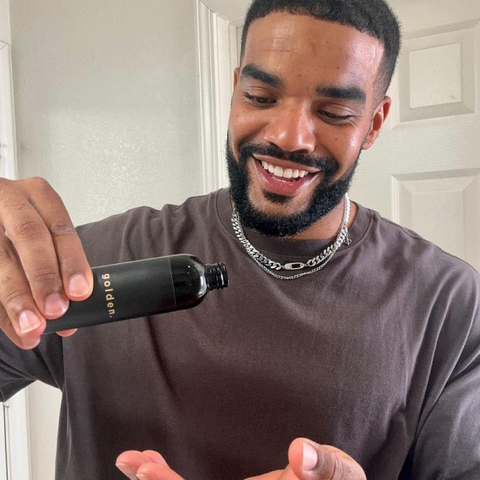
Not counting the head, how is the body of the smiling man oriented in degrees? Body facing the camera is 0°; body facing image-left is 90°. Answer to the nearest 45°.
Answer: approximately 0°

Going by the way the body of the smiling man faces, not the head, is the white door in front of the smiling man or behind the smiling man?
behind
